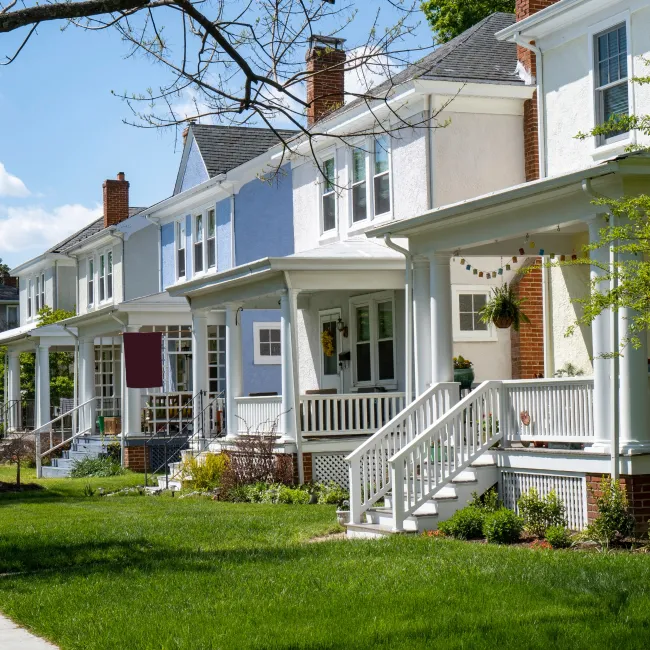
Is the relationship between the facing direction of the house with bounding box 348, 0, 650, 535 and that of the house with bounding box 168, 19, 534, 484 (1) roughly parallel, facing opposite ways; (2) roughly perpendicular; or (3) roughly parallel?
roughly parallel

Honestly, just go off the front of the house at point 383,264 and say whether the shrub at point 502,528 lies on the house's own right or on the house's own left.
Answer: on the house's own left

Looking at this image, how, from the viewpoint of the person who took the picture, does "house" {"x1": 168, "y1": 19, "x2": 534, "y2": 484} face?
facing the viewer and to the left of the viewer

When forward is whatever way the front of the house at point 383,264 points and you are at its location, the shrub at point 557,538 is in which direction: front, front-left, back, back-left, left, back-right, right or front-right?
front-left

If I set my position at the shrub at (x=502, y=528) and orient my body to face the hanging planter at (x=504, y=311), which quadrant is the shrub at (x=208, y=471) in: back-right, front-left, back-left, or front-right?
front-left

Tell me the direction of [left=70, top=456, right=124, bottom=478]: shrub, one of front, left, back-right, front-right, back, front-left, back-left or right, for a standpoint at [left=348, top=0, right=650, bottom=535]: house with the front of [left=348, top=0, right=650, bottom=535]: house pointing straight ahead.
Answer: right

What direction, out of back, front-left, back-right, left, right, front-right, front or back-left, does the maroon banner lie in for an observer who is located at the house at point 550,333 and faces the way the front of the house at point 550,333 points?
right

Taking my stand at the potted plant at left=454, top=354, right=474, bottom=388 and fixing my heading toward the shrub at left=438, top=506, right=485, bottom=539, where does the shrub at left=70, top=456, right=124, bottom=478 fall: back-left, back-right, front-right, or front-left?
back-right

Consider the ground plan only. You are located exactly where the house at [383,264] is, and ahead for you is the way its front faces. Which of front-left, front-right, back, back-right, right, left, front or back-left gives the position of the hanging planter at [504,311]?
left

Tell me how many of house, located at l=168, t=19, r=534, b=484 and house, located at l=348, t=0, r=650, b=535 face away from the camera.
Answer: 0

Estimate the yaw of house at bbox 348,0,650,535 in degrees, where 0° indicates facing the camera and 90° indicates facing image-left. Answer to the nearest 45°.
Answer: approximately 45°

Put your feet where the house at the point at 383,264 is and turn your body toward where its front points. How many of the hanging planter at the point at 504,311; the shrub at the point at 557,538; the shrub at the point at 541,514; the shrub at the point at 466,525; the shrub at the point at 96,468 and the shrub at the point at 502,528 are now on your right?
1

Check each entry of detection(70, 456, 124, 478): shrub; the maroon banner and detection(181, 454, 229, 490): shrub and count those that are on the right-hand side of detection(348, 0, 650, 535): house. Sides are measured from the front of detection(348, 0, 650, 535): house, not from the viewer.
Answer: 3

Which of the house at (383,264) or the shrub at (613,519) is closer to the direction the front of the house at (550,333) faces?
the shrub
